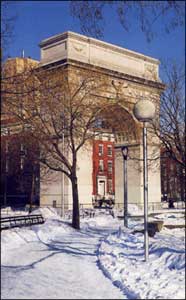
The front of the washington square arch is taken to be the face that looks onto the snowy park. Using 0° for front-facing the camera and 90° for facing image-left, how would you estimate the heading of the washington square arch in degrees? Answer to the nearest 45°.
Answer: approximately 315°

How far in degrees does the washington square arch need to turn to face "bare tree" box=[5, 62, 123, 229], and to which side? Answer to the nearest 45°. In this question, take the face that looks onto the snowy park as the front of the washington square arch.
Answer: approximately 45° to its right
